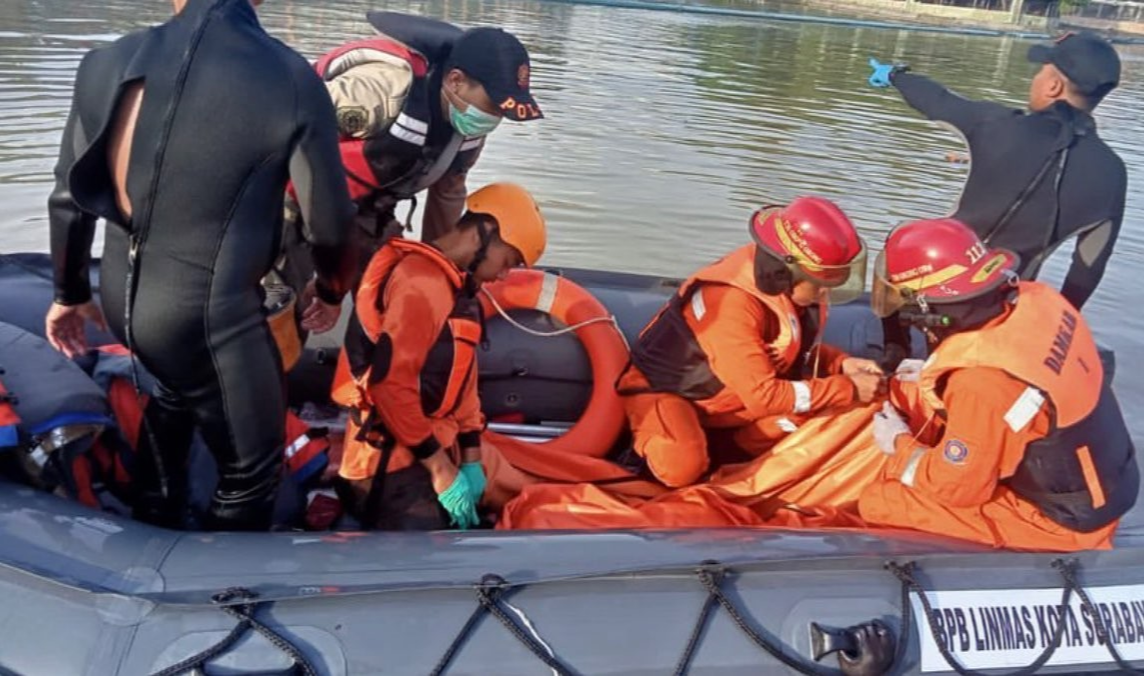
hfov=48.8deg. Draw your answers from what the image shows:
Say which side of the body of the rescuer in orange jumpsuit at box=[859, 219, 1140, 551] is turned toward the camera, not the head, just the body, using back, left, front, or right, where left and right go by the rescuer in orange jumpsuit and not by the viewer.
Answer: left

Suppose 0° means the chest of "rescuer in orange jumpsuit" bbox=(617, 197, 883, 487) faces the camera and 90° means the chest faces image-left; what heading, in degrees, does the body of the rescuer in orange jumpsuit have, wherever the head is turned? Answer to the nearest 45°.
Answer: approximately 315°

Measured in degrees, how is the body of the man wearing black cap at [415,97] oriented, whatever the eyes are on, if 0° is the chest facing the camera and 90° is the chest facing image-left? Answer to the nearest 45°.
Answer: approximately 315°

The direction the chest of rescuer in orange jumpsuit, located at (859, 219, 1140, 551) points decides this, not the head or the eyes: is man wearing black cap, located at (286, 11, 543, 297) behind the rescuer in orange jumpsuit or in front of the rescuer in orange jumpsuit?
in front

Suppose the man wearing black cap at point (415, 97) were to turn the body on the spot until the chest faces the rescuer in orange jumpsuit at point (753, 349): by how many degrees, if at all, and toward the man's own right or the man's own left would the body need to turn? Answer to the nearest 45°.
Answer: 0° — they already face them

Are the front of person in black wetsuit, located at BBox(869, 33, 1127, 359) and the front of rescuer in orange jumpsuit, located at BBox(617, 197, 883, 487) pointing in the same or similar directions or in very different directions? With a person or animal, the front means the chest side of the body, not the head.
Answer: very different directions

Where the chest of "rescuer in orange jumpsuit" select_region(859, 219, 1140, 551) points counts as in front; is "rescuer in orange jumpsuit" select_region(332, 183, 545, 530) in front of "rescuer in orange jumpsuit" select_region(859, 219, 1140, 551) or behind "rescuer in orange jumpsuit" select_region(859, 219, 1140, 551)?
in front

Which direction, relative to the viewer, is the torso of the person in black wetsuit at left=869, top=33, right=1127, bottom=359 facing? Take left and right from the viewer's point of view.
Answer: facing away from the viewer and to the left of the viewer

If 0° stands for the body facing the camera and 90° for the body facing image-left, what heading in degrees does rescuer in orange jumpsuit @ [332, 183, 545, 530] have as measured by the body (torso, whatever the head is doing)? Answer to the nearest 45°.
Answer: approximately 270°

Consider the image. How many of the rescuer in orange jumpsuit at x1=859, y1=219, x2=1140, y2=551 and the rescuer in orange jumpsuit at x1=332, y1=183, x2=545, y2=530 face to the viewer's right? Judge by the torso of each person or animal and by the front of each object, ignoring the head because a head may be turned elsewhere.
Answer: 1

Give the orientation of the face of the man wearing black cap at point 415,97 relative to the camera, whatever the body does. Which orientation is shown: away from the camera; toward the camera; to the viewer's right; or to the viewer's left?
to the viewer's right
